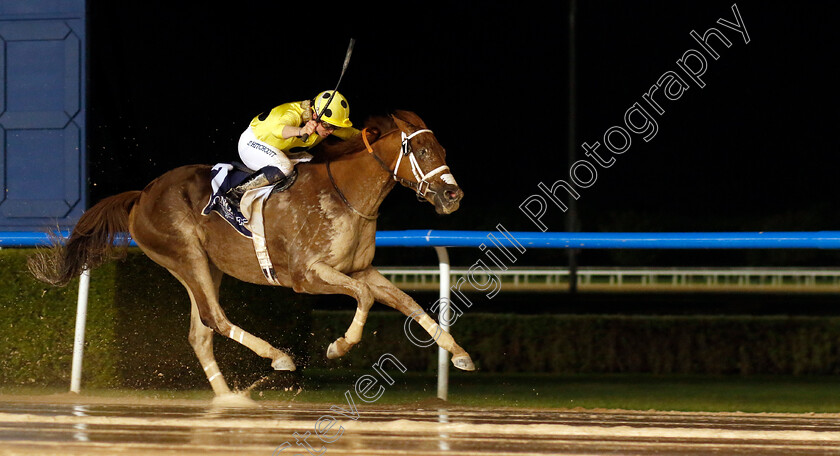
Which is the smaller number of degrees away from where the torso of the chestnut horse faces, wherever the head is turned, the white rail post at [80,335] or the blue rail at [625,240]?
the blue rail

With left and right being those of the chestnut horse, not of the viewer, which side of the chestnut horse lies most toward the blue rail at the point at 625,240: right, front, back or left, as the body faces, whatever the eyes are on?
front

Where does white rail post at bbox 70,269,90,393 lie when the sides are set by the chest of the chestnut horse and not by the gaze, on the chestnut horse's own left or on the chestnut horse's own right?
on the chestnut horse's own left

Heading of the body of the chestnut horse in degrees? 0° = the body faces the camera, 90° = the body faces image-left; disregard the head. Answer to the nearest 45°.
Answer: approximately 270°
